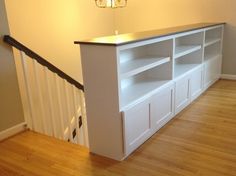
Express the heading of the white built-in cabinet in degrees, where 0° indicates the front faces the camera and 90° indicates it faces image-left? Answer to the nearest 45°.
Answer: approximately 315°

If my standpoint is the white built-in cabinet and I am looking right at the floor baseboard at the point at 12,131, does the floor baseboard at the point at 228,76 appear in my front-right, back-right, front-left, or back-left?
back-right

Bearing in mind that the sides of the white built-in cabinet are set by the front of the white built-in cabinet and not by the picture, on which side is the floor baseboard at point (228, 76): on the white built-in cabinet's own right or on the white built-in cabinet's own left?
on the white built-in cabinet's own left

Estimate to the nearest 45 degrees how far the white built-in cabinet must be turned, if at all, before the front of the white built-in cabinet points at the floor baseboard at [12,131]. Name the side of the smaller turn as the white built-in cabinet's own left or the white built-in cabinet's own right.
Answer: approximately 135° to the white built-in cabinet's own right

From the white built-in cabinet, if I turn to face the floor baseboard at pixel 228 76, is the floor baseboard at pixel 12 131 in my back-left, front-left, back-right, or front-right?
back-left
